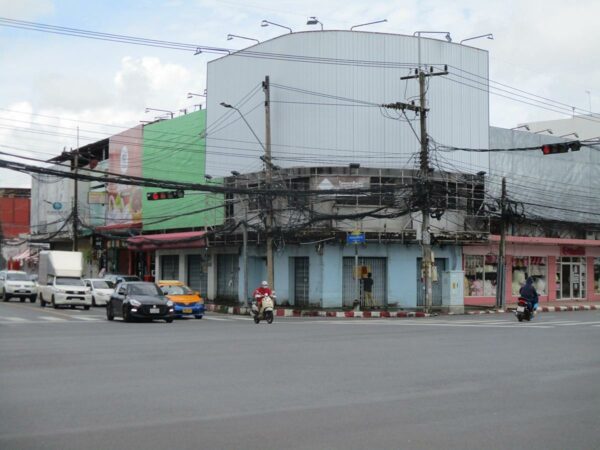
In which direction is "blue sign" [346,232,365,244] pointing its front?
toward the camera

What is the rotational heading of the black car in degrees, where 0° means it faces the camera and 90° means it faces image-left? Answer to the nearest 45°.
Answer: approximately 315°

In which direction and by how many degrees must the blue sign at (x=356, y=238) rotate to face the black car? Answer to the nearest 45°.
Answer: approximately 45° to its right

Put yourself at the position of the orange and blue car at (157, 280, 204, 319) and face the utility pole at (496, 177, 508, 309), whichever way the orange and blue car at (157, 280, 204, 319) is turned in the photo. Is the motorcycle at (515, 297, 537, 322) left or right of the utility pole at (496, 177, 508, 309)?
right

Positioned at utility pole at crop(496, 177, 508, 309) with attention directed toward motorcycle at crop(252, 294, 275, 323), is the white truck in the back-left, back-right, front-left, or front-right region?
front-right

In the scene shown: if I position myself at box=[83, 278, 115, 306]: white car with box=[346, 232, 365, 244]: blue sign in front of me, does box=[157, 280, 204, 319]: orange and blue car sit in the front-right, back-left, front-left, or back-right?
front-right

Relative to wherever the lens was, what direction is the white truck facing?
facing the viewer and to the right of the viewer

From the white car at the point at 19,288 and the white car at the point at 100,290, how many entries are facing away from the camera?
0
